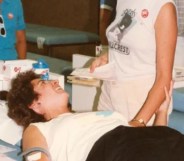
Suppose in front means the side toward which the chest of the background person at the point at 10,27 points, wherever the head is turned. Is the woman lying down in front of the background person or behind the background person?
in front

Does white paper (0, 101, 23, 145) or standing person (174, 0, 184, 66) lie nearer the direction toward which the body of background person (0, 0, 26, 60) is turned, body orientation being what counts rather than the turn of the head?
the white paper

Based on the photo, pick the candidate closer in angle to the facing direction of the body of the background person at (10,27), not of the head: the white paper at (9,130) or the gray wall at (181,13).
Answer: the white paper

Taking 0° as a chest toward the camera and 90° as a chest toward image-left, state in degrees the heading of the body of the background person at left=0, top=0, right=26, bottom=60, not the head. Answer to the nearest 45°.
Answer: approximately 0°

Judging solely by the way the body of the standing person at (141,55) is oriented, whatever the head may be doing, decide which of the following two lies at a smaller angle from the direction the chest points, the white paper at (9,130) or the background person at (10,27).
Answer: the white paper

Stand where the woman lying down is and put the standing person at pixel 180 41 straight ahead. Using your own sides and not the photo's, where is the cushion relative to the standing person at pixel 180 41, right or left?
left

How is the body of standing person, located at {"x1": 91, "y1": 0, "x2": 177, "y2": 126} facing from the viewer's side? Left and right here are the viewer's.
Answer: facing the viewer and to the left of the viewer

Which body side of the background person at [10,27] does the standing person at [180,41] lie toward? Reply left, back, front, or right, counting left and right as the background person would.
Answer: left

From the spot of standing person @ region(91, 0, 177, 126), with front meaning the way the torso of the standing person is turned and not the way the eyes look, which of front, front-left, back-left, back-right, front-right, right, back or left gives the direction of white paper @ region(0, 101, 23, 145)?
front-right

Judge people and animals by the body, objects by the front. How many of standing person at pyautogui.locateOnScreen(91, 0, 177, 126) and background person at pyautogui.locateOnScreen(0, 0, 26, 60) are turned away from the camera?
0
